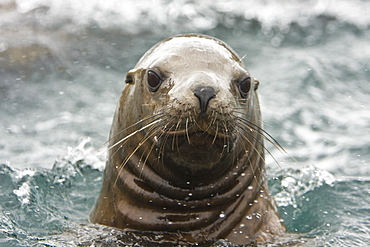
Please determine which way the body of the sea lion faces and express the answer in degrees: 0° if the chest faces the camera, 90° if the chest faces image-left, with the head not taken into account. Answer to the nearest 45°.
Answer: approximately 0°
